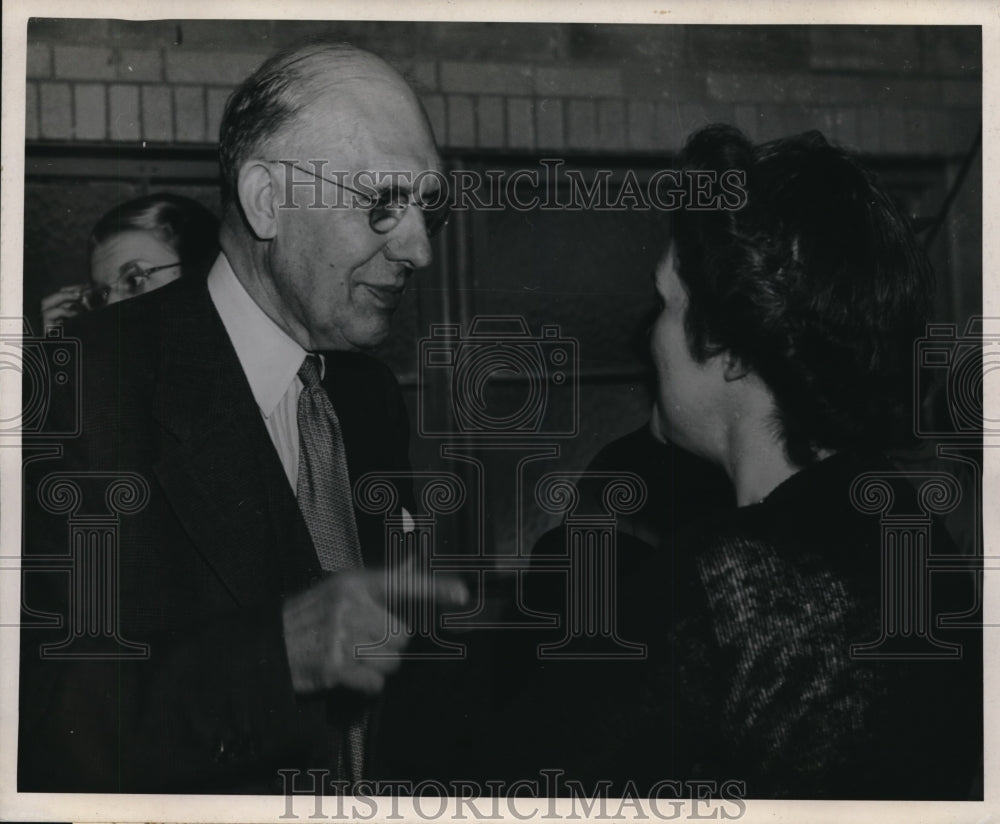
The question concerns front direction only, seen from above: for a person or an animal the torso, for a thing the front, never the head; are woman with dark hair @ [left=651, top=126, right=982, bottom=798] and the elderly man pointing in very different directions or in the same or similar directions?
very different directions

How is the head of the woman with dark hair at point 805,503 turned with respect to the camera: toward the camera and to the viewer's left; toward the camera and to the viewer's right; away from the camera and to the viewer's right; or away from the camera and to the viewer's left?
away from the camera and to the viewer's left

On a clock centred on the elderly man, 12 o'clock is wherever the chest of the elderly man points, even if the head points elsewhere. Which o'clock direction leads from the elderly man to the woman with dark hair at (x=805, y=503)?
The woman with dark hair is roughly at 11 o'clock from the elderly man.

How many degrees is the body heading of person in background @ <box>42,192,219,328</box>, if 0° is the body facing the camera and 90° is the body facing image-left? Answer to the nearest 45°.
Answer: approximately 45°

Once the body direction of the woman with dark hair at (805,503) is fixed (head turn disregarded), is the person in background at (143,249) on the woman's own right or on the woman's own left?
on the woman's own left

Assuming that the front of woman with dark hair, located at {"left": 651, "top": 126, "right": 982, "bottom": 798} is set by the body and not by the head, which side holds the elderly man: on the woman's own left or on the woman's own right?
on the woman's own left

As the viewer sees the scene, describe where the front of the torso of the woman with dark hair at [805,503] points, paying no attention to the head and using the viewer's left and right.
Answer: facing away from the viewer and to the left of the viewer
